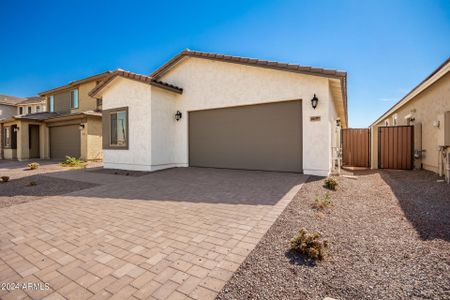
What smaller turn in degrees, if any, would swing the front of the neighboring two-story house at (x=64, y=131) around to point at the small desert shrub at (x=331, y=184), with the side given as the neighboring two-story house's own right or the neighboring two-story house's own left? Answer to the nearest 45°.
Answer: approximately 45° to the neighboring two-story house's own left

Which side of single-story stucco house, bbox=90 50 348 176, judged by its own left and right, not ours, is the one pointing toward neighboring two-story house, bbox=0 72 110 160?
right

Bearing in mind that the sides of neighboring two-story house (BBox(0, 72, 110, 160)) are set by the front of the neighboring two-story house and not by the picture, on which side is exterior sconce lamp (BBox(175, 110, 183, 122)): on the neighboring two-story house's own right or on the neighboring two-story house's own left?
on the neighboring two-story house's own left

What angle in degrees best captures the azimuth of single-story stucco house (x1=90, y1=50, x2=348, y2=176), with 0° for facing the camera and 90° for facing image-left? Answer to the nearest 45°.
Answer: approximately 45°

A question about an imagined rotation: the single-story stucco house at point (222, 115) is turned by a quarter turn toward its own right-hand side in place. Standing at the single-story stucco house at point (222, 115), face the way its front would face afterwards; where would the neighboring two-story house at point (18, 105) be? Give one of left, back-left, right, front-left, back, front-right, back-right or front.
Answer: front

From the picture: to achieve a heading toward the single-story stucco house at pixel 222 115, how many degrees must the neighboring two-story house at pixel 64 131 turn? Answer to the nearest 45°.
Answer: approximately 45° to its left

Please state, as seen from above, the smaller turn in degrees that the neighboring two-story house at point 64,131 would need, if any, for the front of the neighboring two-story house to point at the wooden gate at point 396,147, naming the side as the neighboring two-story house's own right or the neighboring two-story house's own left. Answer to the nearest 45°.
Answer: approximately 90° to the neighboring two-story house's own left

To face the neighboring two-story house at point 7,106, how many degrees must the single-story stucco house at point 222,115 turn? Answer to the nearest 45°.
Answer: approximately 90° to its right

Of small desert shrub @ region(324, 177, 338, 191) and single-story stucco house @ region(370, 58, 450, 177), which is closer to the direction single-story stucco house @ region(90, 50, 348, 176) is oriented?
the small desert shrub

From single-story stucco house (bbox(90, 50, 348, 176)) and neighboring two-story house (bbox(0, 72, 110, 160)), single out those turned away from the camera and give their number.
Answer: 0

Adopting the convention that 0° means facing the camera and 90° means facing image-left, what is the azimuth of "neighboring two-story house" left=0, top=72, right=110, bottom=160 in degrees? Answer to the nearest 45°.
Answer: approximately 45°

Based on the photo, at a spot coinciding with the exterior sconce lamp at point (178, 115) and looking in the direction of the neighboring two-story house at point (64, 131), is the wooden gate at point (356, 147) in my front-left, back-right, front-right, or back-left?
back-right
